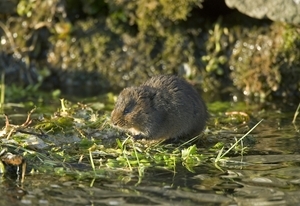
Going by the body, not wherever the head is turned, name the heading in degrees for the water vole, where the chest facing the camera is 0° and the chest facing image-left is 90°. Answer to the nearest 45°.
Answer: approximately 90°

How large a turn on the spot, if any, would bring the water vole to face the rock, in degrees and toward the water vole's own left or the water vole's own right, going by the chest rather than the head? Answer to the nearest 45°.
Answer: approximately 135° to the water vole's own right
